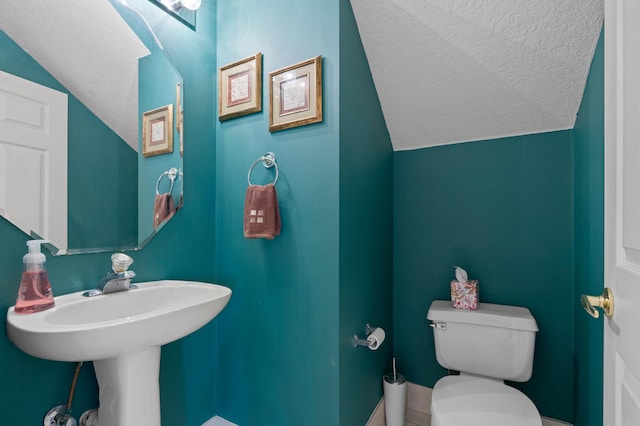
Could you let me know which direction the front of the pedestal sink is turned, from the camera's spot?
facing the viewer and to the right of the viewer

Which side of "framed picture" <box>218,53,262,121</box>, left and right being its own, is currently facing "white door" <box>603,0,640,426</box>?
left

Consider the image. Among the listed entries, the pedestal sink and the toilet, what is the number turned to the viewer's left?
0

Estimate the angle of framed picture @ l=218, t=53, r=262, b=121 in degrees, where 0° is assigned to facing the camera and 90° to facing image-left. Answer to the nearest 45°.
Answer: approximately 45°

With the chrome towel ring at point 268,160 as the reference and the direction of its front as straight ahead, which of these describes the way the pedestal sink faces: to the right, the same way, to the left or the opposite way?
to the left

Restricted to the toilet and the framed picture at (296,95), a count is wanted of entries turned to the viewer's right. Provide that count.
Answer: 0

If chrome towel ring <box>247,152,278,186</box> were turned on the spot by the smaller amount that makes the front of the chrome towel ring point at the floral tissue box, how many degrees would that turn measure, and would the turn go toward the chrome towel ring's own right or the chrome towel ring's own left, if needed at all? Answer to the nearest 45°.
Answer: approximately 135° to the chrome towel ring's own left

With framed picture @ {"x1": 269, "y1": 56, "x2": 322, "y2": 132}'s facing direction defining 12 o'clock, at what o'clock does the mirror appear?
The mirror is roughly at 1 o'clock from the framed picture.

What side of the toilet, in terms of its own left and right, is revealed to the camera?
front

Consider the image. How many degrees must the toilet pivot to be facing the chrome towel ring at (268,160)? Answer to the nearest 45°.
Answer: approximately 45° to its right

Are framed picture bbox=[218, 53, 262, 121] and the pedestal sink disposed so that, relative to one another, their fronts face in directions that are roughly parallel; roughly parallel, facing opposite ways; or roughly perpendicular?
roughly perpendicular

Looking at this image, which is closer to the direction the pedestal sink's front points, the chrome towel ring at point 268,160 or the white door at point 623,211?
the white door
